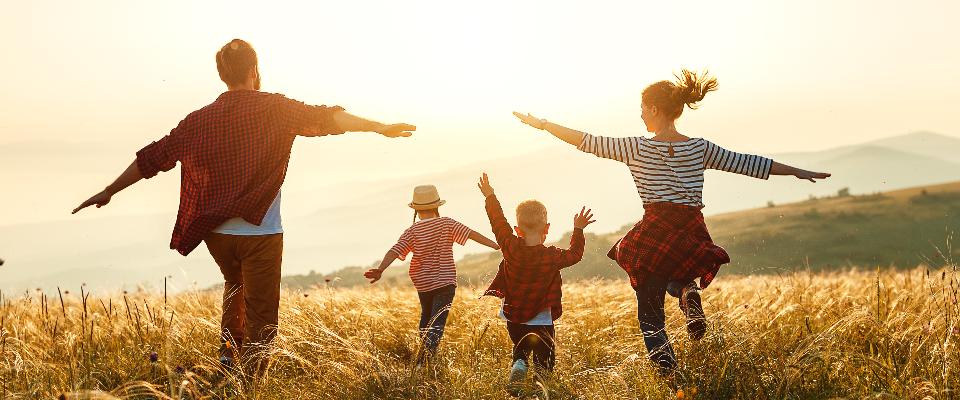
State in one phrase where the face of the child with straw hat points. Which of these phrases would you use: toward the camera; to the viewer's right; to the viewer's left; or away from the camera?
away from the camera

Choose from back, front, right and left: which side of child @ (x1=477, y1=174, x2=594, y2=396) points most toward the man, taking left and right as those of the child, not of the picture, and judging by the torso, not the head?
left

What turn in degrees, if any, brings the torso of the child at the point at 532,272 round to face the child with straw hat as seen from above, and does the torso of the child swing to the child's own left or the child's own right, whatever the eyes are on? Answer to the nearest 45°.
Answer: approximately 45° to the child's own left

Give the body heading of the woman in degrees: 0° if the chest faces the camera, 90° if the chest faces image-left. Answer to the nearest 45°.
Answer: approximately 180°

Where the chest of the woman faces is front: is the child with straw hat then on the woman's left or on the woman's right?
on the woman's left

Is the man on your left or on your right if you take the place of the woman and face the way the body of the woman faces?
on your left

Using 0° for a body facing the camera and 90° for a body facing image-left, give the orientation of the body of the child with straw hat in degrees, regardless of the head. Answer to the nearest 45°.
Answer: approximately 180°

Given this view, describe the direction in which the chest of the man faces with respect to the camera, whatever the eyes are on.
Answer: away from the camera

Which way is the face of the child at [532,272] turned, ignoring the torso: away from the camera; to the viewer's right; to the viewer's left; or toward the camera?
away from the camera

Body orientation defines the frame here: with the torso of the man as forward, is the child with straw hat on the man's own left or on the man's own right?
on the man's own right

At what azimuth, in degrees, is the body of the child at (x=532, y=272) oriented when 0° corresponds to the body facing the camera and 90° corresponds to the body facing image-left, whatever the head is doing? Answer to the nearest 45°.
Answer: approximately 180°

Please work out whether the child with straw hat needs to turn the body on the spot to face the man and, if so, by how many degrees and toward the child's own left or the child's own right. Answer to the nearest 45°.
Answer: approximately 135° to the child's own left
